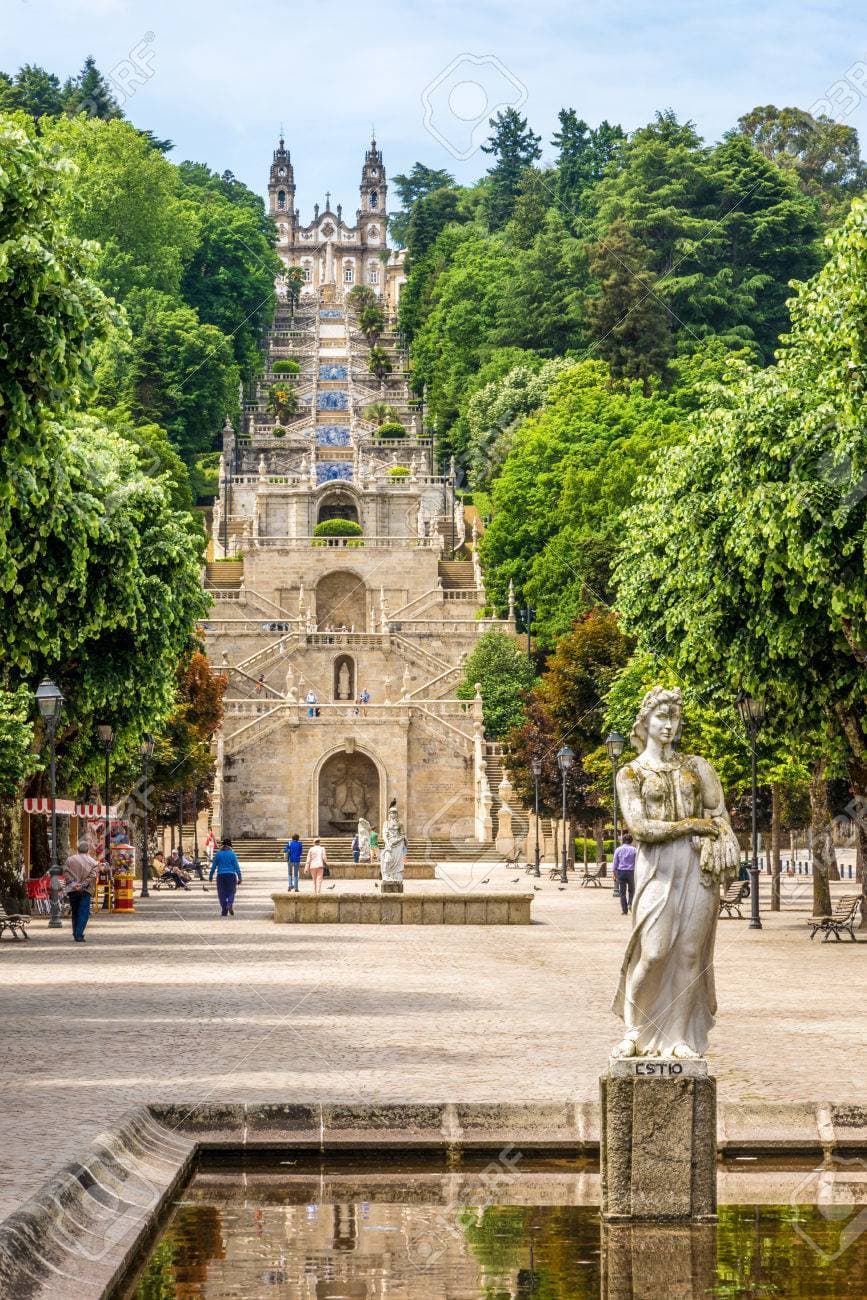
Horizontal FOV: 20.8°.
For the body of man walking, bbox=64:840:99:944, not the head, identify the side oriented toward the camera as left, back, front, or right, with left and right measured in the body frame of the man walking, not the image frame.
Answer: back

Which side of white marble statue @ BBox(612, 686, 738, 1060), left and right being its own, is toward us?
front

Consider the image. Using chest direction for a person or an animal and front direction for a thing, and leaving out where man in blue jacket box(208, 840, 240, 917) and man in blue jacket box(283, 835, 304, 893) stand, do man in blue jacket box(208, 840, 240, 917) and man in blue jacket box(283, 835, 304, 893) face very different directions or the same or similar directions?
same or similar directions

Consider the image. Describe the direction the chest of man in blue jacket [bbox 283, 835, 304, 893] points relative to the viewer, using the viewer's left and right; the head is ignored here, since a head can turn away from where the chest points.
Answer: facing away from the viewer

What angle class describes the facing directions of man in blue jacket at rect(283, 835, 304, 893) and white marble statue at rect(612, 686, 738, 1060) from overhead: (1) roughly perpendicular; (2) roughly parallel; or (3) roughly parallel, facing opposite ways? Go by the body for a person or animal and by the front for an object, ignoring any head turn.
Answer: roughly parallel, facing opposite ways

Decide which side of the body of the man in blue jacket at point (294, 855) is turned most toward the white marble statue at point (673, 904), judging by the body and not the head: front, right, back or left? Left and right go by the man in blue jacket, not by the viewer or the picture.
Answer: back

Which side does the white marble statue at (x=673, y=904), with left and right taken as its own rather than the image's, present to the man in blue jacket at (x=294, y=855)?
back

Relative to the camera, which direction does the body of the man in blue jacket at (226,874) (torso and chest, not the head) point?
away from the camera

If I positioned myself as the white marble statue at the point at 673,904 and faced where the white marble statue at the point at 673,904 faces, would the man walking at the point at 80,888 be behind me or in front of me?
behind

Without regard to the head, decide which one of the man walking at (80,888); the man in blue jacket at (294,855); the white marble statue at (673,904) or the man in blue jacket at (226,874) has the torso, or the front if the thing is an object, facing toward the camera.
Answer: the white marble statue

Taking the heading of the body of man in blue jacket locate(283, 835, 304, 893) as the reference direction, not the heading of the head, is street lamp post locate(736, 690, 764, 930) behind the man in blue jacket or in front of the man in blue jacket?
behind

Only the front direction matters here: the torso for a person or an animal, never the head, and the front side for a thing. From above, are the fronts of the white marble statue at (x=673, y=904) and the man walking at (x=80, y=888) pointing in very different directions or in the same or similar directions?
very different directions

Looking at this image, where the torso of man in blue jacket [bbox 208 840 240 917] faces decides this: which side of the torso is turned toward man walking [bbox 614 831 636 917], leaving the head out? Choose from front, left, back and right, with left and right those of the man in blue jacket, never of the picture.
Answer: right
